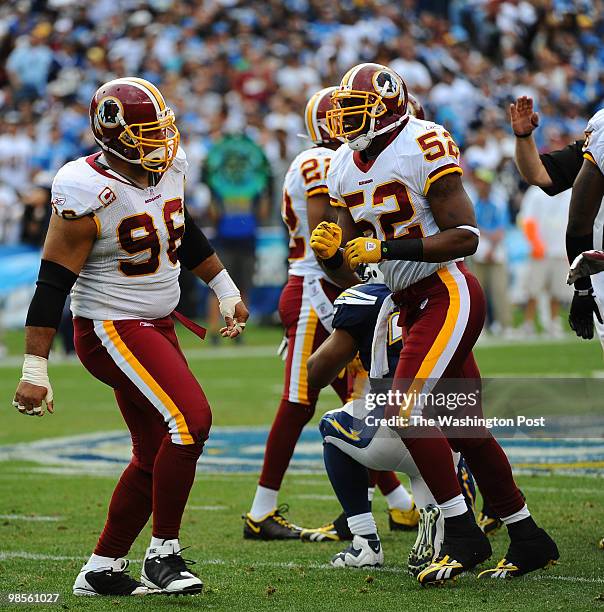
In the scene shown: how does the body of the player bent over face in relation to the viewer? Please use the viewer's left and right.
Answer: facing to the left of the viewer

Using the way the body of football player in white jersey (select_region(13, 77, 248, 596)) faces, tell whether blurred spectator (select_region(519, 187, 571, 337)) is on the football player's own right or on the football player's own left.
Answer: on the football player's own left

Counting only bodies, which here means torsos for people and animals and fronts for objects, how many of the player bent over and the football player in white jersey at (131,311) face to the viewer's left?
1

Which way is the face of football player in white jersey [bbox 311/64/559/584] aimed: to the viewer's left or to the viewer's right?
to the viewer's left

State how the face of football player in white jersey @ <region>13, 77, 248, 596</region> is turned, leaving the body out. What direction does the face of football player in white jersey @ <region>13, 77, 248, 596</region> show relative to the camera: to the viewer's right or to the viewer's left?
to the viewer's right

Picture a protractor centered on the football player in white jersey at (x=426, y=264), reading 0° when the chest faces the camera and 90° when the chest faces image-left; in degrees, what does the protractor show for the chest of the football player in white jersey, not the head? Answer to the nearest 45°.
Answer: approximately 45°

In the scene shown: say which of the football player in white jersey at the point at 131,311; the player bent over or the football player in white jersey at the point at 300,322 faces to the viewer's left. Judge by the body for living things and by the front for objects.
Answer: the player bent over

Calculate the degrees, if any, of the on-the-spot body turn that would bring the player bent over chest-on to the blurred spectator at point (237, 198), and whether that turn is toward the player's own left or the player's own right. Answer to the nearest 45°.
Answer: approximately 90° to the player's own right

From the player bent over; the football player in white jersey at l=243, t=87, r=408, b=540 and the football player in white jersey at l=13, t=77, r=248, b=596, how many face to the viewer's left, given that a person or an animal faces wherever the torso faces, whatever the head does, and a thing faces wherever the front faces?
1
